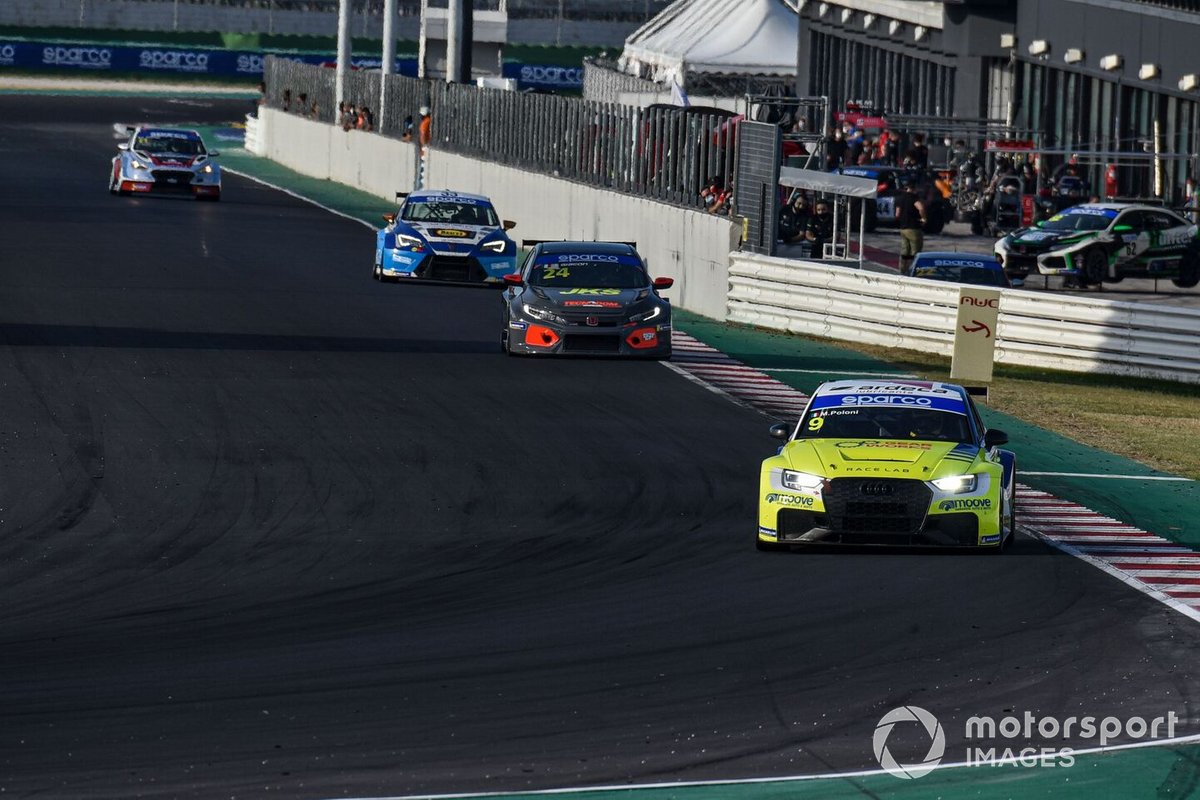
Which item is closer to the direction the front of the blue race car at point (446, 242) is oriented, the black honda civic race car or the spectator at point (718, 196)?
the black honda civic race car

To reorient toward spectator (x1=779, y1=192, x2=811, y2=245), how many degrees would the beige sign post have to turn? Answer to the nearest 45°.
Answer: approximately 180°

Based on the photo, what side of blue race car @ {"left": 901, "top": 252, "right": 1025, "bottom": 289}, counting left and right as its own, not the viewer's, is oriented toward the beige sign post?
front

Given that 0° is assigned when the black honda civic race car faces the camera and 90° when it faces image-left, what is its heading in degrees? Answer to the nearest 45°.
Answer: approximately 0°

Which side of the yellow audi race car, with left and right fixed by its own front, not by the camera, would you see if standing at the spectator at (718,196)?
back

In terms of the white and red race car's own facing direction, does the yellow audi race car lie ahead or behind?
ahead

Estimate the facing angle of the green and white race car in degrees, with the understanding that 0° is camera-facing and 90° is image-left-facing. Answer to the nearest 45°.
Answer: approximately 45°

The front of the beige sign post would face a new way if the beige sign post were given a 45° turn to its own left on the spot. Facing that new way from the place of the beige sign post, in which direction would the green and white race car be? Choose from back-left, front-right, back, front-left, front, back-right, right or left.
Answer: back-left

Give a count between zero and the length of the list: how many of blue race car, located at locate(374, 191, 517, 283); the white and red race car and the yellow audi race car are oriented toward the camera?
3

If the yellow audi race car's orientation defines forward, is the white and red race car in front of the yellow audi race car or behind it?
behind
